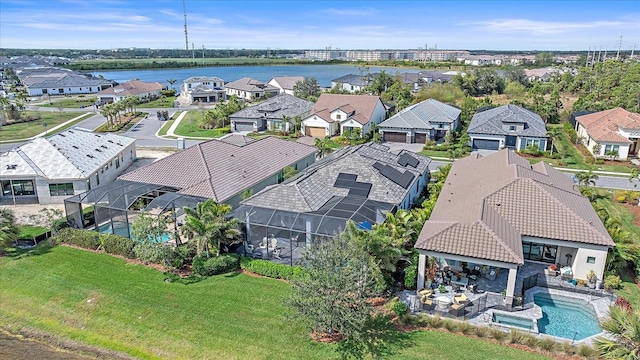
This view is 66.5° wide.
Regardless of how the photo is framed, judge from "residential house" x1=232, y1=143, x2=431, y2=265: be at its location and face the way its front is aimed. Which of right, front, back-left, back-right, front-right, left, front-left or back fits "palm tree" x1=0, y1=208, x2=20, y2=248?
back-left

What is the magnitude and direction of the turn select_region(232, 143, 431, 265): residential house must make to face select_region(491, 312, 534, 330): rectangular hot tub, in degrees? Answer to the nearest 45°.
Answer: approximately 90° to its right

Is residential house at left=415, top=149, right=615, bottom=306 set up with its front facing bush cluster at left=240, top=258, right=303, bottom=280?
no

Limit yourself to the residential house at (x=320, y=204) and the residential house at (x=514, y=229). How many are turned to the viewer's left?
0

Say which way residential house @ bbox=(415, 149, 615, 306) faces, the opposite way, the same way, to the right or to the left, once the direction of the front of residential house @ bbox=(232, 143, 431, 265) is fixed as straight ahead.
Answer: the same way

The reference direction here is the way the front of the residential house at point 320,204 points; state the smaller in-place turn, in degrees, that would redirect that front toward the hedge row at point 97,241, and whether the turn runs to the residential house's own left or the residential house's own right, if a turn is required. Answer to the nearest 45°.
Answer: approximately 135° to the residential house's own left

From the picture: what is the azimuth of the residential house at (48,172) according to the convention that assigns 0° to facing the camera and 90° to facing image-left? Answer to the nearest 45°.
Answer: approximately 225°

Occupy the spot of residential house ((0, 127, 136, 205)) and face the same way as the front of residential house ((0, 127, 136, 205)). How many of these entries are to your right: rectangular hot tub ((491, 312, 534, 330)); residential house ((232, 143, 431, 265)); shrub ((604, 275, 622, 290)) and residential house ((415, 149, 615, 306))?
4

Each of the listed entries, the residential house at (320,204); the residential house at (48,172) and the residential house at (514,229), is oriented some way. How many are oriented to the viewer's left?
0

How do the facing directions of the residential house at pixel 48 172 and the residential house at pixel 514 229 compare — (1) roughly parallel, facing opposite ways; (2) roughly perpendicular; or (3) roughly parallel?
roughly parallel

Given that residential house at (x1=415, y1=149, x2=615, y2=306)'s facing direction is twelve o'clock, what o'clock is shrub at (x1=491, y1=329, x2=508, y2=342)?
The shrub is roughly at 6 o'clock from the residential house.

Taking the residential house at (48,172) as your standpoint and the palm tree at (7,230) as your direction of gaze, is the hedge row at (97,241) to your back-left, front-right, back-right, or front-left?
front-left

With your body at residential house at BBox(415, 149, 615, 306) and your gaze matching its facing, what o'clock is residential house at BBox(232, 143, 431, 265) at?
residential house at BBox(232, 143, 431, 265) is roughly at 9 o'clock from residential house at BBox(415, 149, 615, 306).

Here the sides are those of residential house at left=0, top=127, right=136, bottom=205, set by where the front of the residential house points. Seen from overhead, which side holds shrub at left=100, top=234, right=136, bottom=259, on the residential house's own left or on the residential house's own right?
on the residential house's own right

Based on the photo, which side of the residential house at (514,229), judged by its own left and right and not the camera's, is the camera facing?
back

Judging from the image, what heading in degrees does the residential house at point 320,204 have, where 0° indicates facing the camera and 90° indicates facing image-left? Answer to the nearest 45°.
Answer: approximately 225°

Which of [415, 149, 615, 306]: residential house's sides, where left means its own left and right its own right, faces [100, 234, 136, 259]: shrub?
left
